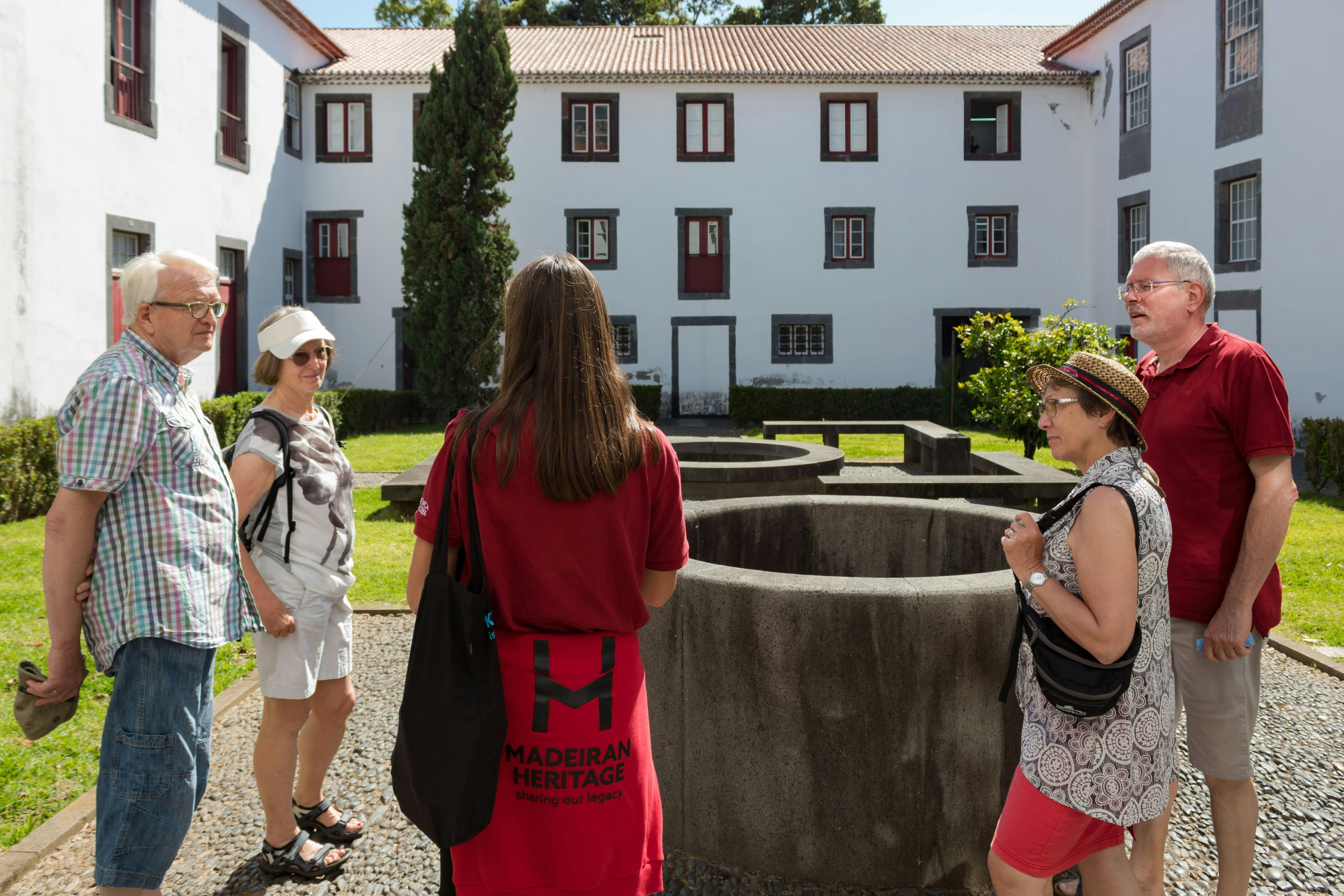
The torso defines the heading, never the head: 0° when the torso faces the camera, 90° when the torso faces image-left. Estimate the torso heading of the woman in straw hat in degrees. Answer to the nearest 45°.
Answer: approximately 90°

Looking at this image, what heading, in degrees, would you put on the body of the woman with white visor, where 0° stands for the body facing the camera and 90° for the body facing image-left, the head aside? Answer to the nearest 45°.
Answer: approximately 315°

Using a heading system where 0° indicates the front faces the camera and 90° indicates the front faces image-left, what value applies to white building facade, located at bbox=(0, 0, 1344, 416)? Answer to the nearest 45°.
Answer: approximately 0°

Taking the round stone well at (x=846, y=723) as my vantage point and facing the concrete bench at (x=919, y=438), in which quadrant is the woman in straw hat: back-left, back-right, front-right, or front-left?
back-right

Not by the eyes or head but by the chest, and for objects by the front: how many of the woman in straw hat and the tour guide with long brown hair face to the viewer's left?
1

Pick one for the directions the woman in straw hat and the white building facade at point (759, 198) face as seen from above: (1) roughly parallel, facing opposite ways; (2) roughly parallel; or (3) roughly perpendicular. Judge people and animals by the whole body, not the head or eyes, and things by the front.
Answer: roughly perpendicular

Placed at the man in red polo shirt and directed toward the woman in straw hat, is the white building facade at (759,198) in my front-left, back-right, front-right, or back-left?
back-right

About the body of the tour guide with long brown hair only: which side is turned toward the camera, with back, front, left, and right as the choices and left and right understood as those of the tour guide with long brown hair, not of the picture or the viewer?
back
